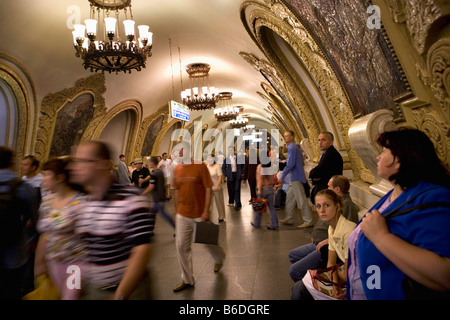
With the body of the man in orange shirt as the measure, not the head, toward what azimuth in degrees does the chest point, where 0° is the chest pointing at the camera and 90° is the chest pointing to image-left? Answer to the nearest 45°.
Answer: approximately 45°

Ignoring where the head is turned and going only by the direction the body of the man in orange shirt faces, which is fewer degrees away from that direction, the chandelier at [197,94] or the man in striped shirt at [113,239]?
the man in striped shirt

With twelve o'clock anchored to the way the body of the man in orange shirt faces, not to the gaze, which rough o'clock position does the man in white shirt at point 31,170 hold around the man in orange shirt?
The man in white shirt is roughly at 2 o'clock from the man in orange shirt.

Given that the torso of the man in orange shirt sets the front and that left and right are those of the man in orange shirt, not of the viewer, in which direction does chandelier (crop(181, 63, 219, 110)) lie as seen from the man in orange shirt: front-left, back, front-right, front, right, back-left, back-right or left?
back-right
